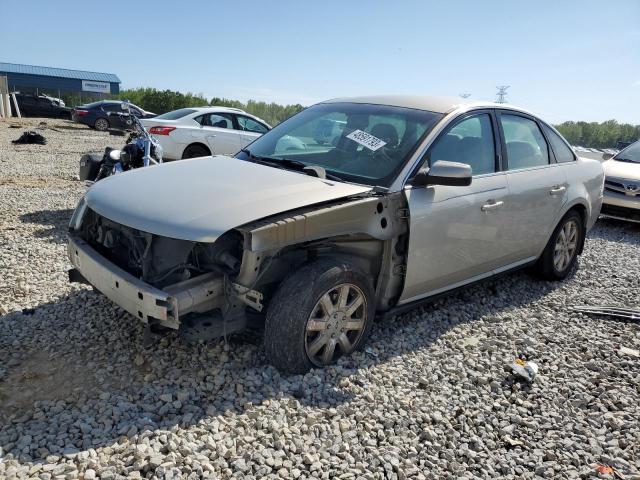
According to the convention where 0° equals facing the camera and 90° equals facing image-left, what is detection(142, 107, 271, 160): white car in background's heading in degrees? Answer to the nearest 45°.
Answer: approximately 225°

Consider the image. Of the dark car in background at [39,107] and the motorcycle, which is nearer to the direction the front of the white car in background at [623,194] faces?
the motorcycle

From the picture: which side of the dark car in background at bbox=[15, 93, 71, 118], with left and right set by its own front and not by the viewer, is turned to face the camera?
right

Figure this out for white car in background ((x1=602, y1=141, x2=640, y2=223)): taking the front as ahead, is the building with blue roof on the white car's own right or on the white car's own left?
on the white car's own right

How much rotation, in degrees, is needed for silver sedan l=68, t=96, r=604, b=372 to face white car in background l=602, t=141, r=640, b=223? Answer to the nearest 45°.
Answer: approximately 180°
